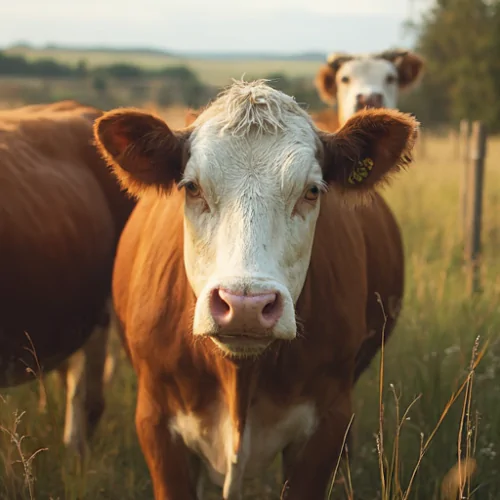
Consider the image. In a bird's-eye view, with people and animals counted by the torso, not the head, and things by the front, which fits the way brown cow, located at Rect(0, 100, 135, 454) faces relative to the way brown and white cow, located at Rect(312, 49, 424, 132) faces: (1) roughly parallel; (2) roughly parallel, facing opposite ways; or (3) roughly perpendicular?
roughly perpendicular

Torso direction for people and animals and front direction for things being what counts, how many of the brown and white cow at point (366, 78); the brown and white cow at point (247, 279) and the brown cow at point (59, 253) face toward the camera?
2

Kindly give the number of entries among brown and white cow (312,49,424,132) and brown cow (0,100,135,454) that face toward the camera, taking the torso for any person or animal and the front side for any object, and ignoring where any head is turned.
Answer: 1

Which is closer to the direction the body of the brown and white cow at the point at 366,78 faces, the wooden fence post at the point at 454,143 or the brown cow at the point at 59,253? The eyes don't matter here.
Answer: the brown cow

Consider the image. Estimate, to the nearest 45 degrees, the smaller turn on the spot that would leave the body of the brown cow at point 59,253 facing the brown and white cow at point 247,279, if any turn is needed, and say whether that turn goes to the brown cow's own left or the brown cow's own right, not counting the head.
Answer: approximately 135° to the brown cow's own left

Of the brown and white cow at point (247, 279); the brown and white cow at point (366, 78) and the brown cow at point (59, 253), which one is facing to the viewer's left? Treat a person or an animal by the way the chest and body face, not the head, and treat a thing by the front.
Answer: the brown cow

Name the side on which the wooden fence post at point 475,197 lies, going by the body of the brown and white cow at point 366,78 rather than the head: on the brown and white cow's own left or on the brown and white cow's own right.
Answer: on the brown and white cow's own left

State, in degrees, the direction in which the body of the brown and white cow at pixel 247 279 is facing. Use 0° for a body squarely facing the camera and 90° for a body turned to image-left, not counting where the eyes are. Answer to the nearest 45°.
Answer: approximately 0°

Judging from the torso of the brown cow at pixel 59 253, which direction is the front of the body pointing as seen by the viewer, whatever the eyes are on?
to the viewer's left

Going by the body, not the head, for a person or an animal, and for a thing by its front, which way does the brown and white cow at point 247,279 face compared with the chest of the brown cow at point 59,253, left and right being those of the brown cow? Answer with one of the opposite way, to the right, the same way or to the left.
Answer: to the left
